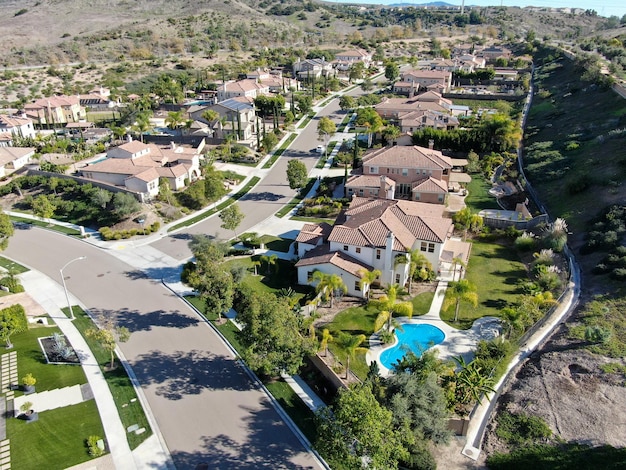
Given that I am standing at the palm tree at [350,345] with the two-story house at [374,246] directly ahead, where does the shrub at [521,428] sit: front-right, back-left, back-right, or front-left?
back-right

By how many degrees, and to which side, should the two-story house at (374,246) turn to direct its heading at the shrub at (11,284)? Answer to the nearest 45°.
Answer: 0° — it already faces it

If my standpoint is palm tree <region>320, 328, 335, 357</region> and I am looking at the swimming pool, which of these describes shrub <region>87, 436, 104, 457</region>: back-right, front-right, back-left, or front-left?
back-right

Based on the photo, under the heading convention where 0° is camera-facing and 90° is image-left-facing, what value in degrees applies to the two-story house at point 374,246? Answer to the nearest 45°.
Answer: approximately 90°

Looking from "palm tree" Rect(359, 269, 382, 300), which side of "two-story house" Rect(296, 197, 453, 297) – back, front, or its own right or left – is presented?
left

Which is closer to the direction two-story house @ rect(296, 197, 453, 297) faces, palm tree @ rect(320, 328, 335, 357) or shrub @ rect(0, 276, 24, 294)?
the shrub

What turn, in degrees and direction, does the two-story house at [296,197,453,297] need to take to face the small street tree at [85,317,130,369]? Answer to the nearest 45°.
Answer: approximately 45° to its left

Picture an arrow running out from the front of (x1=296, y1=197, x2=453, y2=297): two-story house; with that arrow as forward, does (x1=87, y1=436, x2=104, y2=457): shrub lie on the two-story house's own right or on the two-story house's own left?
on the two-story house's own left

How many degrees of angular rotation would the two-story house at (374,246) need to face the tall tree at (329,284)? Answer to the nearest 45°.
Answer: approximately 45° to its left

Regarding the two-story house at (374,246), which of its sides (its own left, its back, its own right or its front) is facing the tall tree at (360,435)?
left
